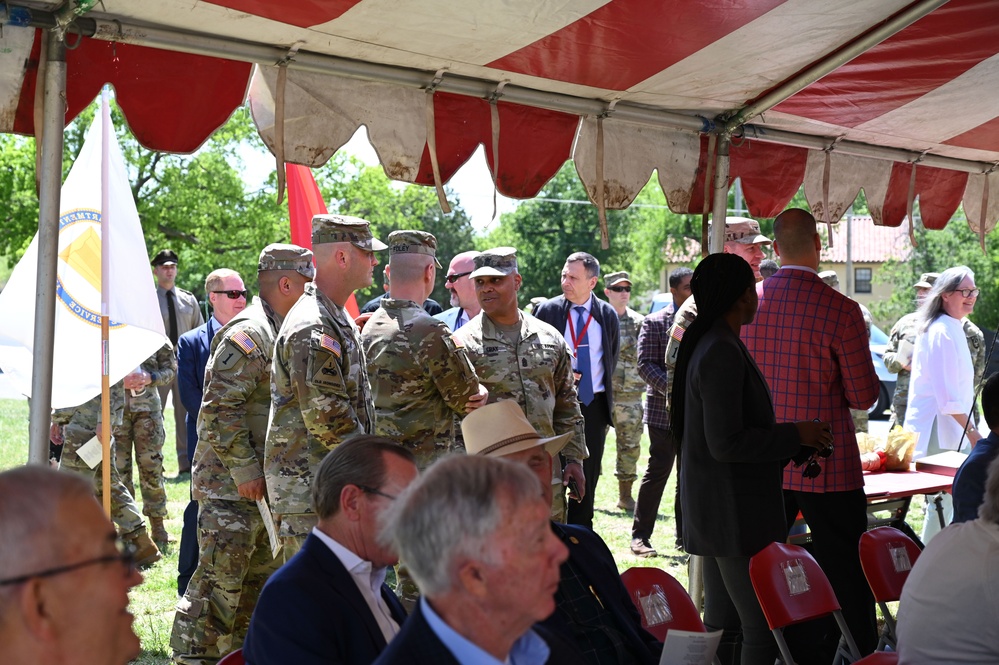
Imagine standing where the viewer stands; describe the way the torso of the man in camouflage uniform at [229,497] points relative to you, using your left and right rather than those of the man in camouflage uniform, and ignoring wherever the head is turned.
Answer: facing to the right of the viewer

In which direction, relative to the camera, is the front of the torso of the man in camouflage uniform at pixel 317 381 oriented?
to the viewer's right

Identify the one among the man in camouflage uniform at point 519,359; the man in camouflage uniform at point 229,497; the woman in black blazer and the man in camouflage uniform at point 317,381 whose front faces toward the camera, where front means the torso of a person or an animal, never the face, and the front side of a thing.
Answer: the man in camouflage uniform at point 519,359

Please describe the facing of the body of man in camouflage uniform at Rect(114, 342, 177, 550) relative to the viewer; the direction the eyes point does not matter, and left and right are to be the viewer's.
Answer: facing the viewer and to the left of the viewer

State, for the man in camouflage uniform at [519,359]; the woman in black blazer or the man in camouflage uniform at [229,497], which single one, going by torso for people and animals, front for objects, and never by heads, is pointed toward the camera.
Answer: the man in camouflage uniform at [519,359]

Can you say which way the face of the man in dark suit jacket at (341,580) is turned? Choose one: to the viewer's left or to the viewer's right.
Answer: to the viewer's right

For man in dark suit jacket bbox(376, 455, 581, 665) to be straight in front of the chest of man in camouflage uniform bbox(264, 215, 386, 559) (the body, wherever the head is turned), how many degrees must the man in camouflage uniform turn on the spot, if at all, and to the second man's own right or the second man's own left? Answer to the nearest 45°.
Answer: approximately 90° to the second man's own right

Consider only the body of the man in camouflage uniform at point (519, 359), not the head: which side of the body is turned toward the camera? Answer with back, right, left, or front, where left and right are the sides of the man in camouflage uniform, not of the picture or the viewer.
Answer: front

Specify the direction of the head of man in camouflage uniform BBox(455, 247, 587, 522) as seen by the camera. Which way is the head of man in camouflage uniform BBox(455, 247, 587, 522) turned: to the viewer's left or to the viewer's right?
to the viewer's left

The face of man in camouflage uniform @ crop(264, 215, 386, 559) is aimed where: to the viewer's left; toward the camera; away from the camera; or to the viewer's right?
to the viewer's right

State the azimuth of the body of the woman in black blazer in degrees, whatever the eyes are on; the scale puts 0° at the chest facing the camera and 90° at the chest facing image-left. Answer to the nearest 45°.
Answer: approximately 270°
